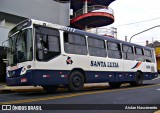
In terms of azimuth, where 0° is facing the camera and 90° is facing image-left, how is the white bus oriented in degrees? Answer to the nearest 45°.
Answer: approximately 45°

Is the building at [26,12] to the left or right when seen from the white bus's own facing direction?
on its right

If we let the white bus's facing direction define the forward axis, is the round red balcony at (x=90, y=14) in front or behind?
behind
